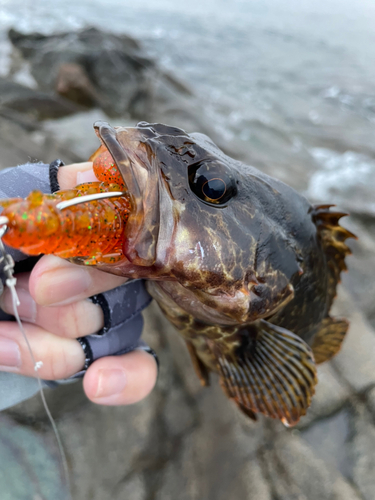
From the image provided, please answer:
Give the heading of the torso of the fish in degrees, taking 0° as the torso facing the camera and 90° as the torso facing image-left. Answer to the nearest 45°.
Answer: approximately 45°

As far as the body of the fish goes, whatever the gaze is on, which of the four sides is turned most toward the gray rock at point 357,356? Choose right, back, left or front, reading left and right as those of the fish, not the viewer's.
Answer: back
